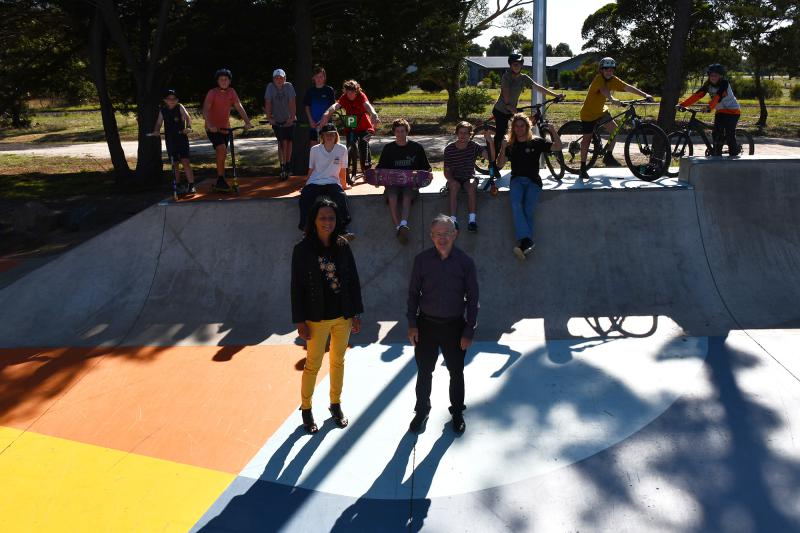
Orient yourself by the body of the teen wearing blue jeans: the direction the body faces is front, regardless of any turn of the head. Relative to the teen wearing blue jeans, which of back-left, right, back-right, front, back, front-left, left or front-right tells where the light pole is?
back

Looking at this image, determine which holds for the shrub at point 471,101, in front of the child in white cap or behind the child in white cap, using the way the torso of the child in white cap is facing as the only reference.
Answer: behind

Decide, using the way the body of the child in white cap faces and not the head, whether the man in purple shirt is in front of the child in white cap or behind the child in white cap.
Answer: in front

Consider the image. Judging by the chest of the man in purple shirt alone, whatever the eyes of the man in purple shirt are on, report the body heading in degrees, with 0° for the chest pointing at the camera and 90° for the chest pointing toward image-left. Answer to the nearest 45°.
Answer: approximately 0°

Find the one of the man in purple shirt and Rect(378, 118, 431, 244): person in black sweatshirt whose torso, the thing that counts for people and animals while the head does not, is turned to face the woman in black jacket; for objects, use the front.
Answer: the person in black sweatshirt

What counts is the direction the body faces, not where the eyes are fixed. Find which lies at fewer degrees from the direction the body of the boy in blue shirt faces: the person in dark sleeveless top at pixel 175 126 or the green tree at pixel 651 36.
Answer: the person in dark sleeveless top

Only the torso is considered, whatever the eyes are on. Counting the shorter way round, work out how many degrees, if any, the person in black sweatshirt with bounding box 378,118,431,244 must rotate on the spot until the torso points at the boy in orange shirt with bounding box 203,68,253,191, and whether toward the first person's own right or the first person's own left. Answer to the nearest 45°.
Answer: approximately 135° to the first person's own right

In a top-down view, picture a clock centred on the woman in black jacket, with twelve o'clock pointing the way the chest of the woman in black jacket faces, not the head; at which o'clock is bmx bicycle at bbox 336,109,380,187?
The bmx bicycle is roughly at 6 o'clock from the woman in black jacket.

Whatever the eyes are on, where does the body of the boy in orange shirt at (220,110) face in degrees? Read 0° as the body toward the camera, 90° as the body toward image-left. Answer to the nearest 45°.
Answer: approximately 0°

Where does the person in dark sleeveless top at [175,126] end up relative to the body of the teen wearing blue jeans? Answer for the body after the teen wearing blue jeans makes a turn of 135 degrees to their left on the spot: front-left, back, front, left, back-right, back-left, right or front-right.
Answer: back-left
